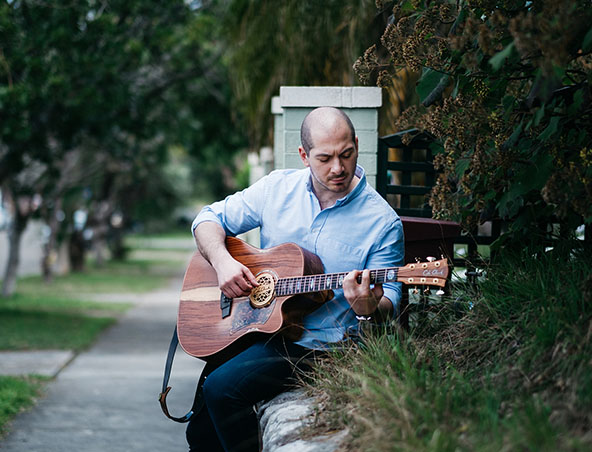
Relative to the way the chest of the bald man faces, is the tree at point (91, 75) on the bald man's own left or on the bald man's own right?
on the bald man's own right

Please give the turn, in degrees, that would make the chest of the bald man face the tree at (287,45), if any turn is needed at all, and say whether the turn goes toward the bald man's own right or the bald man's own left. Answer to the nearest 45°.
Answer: approximately 135° to the bald man's own right

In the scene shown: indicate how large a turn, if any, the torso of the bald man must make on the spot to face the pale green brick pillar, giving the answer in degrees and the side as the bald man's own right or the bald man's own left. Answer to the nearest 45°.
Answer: approximately 135° to the bald man's own right

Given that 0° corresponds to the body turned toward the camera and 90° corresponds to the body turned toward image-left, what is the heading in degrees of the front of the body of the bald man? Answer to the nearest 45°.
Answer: approximately 45°
